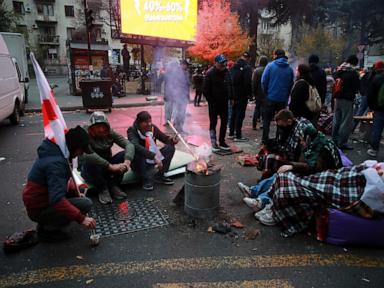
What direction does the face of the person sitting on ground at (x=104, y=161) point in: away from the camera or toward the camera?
toward the camera

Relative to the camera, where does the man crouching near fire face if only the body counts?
to the viewer's right

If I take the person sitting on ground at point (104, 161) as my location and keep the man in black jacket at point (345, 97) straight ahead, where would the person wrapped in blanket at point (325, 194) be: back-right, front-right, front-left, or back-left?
front-right

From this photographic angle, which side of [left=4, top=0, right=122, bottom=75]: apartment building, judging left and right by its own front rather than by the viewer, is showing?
front

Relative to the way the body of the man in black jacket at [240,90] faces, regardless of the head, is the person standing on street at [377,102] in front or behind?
in front

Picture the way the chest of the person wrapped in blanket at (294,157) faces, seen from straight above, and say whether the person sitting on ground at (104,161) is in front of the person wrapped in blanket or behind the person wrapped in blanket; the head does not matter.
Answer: in front

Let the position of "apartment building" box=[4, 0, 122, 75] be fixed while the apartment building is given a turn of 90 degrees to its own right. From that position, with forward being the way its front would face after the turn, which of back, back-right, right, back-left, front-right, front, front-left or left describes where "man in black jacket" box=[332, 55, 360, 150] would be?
left

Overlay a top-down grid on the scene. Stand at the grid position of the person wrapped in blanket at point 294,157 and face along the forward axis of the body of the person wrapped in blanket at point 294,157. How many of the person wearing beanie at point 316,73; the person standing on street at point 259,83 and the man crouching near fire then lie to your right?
2

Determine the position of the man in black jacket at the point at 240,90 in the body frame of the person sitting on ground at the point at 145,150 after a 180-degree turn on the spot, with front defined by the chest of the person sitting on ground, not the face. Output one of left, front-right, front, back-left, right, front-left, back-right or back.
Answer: right

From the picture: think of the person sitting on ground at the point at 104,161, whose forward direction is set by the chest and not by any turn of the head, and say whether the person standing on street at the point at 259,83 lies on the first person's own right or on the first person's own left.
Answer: on the first person's own left

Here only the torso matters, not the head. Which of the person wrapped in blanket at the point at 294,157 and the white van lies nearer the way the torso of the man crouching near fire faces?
the person wrapped in blanket

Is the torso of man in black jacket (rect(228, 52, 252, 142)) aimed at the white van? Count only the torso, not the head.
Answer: no
